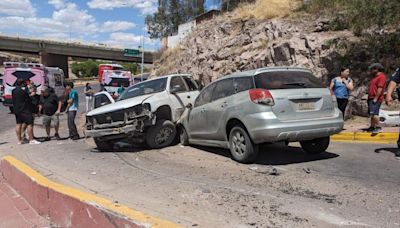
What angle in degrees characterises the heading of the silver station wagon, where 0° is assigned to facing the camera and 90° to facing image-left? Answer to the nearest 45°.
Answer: approximately 135°

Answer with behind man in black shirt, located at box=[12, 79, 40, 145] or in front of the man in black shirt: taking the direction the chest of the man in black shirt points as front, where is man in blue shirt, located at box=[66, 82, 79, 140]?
in front

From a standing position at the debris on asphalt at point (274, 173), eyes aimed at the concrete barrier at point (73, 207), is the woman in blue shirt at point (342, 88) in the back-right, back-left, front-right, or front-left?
back-right

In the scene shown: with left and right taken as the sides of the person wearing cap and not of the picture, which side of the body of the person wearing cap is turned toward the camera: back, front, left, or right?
left

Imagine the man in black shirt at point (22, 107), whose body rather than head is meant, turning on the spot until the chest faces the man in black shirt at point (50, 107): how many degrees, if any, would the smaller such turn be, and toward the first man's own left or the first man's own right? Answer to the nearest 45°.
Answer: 0° — they already face them

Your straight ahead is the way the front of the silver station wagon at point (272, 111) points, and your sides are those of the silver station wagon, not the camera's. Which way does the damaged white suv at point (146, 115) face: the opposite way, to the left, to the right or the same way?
to the left

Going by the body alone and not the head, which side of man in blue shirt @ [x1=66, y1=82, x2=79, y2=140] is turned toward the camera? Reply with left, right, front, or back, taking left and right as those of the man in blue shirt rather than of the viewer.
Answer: left

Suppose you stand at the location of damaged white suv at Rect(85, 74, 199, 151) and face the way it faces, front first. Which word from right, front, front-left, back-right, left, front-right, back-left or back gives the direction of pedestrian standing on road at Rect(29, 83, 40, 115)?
right
